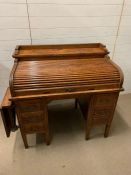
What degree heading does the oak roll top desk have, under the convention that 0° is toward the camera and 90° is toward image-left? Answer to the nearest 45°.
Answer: approximately 0°
